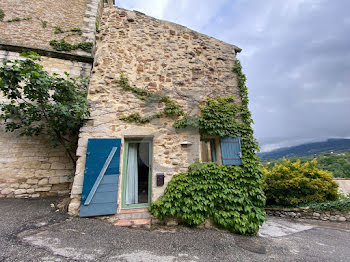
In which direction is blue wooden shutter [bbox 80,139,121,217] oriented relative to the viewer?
toward the camera

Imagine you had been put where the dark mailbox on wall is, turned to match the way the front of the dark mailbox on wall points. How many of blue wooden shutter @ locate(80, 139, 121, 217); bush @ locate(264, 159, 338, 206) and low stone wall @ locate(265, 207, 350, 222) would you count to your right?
1

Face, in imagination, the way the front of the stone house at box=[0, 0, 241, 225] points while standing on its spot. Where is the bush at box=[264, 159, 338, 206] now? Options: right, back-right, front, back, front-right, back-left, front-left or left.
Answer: left

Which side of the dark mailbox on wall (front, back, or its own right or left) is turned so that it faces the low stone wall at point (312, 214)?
left

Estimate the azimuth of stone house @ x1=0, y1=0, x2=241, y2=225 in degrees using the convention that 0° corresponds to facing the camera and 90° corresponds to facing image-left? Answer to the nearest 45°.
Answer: approximately 0°

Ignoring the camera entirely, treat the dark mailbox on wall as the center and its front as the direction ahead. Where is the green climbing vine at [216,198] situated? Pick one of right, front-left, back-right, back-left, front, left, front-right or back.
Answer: left

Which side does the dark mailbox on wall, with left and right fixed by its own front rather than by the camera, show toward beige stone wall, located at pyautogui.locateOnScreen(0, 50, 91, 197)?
right

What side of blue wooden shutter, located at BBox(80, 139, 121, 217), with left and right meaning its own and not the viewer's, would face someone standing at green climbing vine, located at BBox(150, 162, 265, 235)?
left

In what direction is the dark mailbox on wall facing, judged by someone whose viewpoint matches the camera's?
facing the viewer

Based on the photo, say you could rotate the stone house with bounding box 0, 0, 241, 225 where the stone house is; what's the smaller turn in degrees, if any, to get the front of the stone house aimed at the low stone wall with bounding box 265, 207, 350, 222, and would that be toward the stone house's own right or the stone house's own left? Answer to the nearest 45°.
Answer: approximately 90° to the stone house's own left
